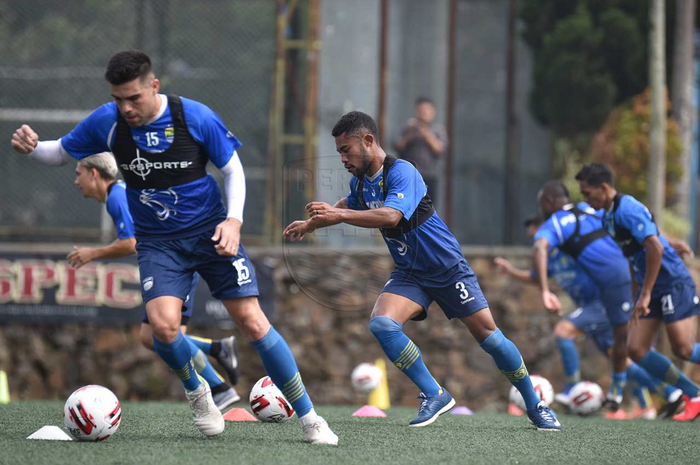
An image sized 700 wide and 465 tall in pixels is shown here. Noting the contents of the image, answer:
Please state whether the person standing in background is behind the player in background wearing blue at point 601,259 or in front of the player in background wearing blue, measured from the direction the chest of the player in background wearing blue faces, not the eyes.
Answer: in front

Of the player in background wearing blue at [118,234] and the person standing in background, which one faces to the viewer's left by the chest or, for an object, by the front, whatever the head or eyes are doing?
the player in background wearing blue

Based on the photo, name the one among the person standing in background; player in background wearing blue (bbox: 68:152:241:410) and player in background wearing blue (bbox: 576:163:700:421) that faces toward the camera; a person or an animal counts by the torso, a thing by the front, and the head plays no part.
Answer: the person standing in background

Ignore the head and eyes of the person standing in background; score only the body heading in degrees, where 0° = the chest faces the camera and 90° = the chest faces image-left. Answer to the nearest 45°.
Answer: approximately 0°

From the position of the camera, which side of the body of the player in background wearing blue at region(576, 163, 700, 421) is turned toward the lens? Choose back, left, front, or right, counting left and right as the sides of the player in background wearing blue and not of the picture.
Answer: left

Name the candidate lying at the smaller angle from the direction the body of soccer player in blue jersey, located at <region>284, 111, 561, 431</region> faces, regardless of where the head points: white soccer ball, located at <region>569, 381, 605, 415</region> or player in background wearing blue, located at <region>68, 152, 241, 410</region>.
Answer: the player in background wearing blue

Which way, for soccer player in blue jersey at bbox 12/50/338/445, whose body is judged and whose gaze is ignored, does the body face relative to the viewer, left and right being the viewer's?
facing the viewer

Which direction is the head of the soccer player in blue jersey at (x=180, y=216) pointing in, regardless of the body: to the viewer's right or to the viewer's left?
to the viewer's left

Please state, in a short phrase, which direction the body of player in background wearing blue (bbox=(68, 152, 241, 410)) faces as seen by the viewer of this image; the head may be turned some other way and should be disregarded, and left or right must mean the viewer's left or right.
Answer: facing to the left of the viewer
